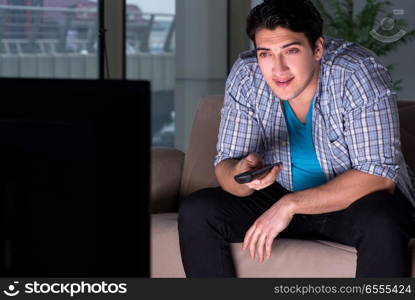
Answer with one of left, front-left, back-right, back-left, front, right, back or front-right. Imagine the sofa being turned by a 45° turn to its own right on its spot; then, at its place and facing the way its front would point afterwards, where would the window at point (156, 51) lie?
back-right

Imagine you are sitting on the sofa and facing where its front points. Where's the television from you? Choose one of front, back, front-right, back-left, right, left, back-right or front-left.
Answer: front

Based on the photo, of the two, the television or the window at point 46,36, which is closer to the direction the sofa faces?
the television

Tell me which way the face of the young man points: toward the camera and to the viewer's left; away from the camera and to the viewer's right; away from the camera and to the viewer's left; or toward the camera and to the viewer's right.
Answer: toward the camera and to the viewer's left

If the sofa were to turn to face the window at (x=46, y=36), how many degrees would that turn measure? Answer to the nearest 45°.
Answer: approximately 135° to its right

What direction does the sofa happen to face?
toward the camera
